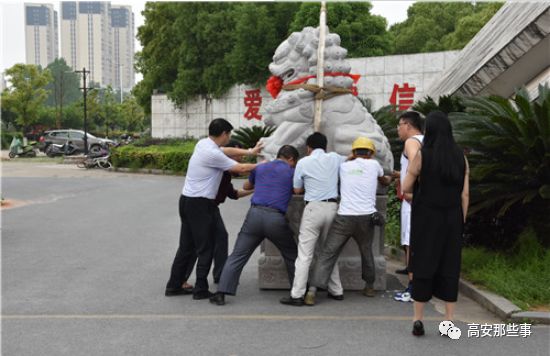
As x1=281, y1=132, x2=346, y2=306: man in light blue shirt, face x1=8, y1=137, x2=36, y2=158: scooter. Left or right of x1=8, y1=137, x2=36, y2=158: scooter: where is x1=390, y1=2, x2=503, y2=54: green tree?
right

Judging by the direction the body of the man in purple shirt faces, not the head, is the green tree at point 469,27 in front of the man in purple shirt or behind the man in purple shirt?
in front

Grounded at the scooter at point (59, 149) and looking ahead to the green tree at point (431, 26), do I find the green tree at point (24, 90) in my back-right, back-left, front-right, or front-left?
back-left

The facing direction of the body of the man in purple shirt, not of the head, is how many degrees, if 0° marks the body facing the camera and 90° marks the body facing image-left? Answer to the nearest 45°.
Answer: approximately 225°

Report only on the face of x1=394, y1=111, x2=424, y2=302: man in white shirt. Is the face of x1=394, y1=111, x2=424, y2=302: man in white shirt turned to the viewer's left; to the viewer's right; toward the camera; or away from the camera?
to the viewer's left

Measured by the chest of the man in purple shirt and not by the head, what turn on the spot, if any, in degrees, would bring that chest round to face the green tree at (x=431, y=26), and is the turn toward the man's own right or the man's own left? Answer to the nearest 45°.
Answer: approximately 45° to the man's own left

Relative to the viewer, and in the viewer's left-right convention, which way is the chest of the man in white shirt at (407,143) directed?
facing to the left of the viewer

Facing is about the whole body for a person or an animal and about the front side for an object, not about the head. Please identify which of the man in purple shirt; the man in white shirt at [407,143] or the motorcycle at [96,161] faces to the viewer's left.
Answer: the man in white shirt

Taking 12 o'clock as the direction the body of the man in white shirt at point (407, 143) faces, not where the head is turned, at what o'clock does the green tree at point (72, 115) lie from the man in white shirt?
The green tree is roughly at 2 o'clock from the man in white shirt.

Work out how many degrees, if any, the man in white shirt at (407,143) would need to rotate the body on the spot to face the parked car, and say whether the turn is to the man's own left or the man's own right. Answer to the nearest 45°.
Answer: approximately 45° to the man's own right
